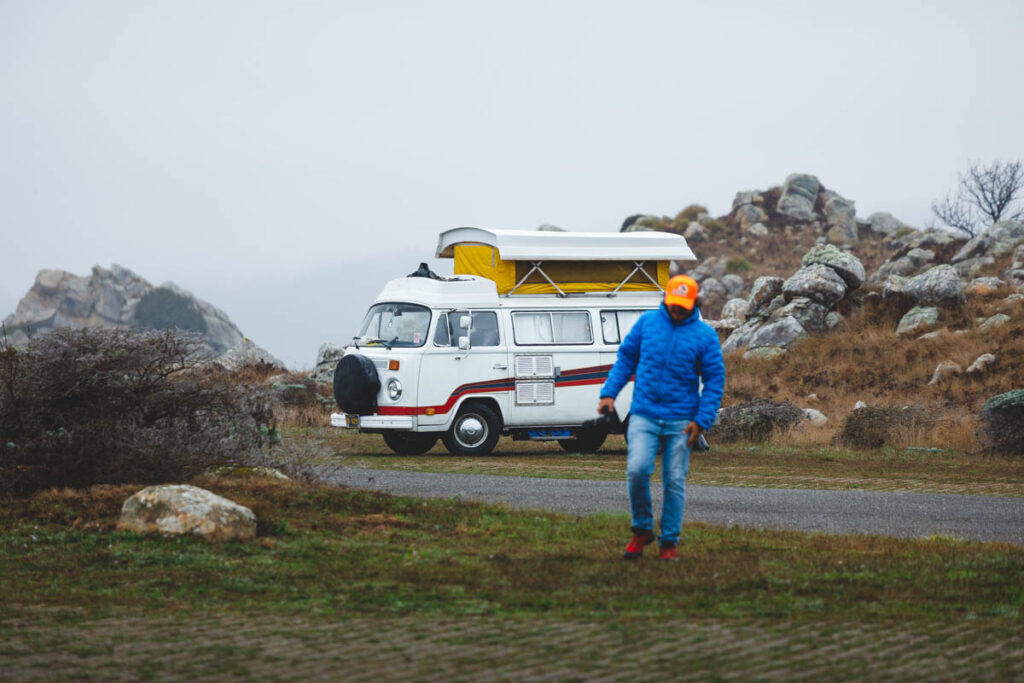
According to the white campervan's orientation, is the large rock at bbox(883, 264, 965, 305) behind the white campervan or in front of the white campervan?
behind

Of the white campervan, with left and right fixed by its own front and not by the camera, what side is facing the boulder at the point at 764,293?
back

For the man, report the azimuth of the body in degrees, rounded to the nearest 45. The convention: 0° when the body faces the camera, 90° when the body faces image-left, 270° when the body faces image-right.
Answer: approximately 0°

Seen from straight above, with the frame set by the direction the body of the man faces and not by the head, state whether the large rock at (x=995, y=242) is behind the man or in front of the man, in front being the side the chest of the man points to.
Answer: behind

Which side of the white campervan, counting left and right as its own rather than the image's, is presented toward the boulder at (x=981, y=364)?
back

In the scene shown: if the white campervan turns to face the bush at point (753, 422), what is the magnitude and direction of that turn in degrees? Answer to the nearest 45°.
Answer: approximately 180°

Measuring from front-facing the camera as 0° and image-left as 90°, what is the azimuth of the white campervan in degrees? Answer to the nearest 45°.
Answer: approximately 45°

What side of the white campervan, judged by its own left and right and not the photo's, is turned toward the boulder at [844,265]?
back

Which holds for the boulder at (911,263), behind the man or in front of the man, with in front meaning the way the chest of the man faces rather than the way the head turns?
behind
